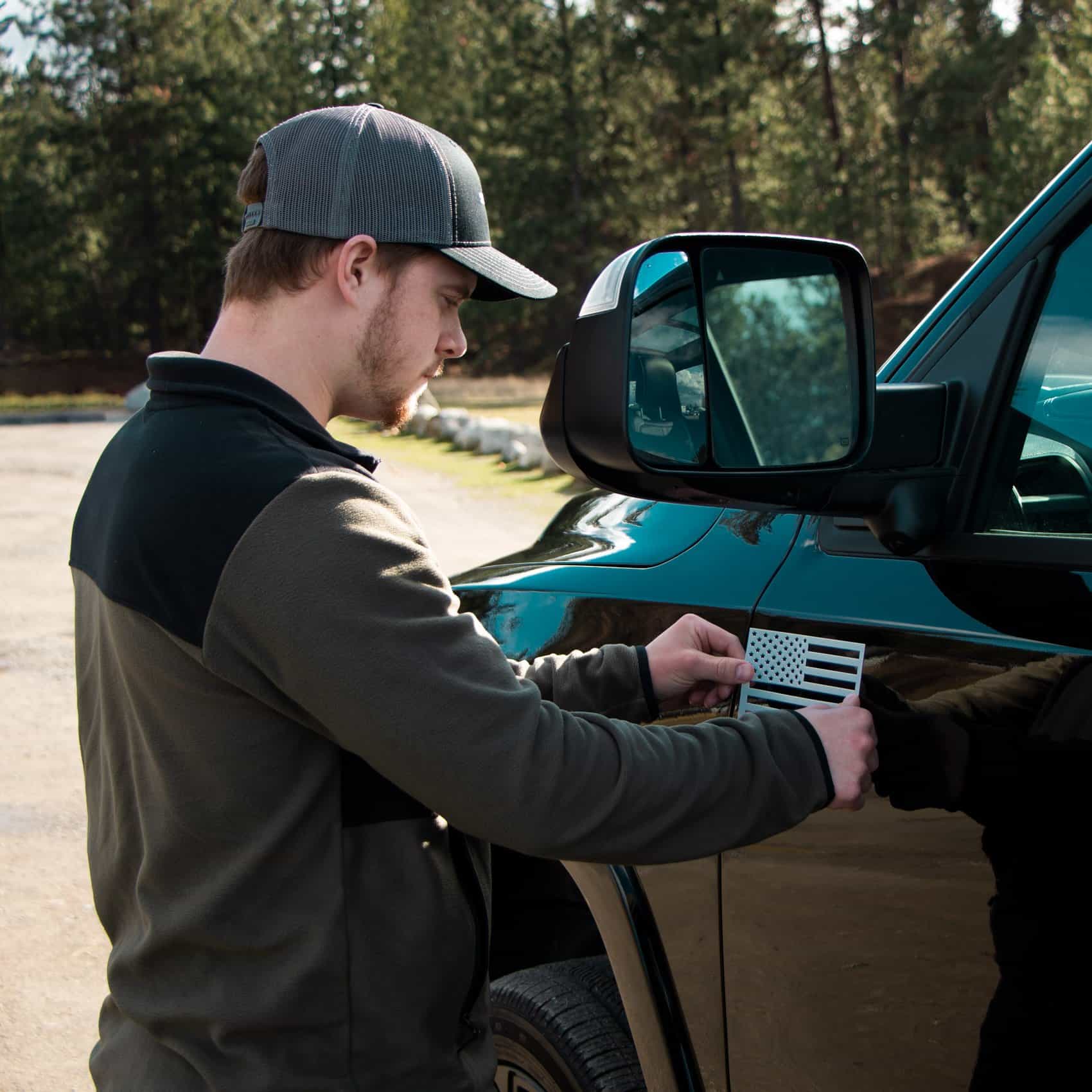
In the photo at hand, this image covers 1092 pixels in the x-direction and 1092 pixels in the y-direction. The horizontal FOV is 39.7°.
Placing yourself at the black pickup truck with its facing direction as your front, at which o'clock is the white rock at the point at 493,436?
The white rock is roughly at 1 o'clock from the black pickup truck.

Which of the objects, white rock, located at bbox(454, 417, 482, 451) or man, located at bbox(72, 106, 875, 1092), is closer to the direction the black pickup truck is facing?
the white rock

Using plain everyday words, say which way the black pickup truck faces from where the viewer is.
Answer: facing away from the viewer and to the left of the viewer

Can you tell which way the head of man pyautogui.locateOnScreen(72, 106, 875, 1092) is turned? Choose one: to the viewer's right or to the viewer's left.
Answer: to the viewer's right

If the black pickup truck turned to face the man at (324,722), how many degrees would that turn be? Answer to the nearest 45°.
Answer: approximately 45° to its left

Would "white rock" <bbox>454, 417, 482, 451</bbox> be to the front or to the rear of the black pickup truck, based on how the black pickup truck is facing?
to the front

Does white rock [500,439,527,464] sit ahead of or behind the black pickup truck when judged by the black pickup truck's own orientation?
ahead

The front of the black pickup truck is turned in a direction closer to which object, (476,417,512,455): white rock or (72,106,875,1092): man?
the white rock
